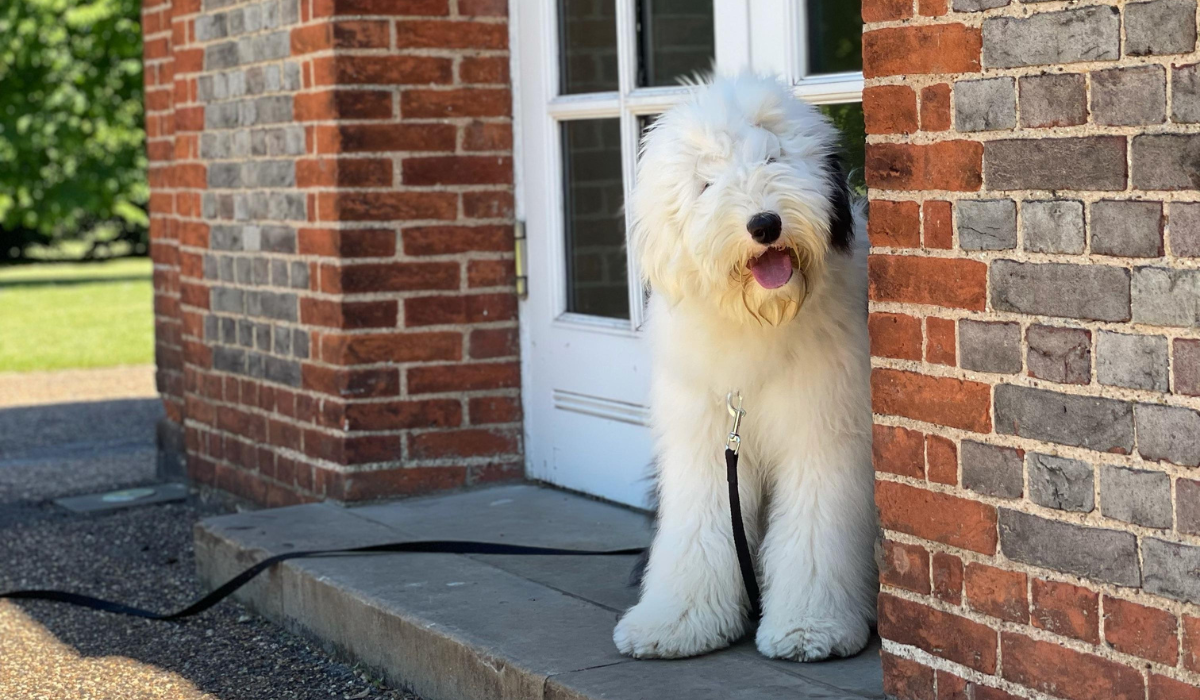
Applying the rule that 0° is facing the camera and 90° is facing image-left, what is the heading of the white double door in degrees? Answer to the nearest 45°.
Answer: approximately 45°

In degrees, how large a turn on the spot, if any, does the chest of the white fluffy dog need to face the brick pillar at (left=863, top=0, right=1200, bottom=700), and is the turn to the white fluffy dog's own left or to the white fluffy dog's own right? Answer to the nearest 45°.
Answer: approximately 45° to the white fluffy dog's own left

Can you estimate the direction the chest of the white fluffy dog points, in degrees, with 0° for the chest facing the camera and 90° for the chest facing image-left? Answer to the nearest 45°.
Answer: approximately 0°

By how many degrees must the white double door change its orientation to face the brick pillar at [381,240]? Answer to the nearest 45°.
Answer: approximately 45° to its right

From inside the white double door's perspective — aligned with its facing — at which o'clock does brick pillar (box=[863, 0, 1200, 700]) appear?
The brick pillar is roughly at 10 o'clock from the white double door.
